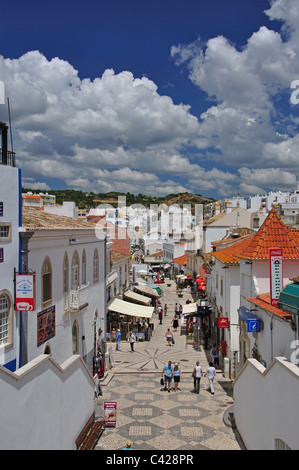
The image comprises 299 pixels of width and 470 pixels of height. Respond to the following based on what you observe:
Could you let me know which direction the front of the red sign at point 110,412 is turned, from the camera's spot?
facing the viewer

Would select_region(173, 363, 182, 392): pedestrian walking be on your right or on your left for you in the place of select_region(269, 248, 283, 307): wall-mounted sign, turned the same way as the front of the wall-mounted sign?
on your right

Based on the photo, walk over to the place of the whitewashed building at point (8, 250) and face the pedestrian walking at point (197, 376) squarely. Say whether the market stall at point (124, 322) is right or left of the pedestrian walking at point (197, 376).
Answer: left

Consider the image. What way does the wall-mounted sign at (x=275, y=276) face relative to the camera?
toward the camera

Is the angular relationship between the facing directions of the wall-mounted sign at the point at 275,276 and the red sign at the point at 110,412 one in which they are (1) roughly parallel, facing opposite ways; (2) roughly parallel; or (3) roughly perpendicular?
roughly parallel

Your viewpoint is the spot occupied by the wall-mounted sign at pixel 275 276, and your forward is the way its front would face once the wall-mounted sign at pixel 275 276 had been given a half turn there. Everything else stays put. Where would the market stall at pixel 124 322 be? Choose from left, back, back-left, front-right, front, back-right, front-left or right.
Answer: front-left

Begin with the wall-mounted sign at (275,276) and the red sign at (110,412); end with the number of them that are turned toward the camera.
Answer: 2

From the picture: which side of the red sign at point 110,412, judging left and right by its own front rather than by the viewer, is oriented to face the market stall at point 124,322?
back
